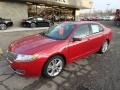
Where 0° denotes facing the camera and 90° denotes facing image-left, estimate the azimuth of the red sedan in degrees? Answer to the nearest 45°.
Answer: approximately 45°
